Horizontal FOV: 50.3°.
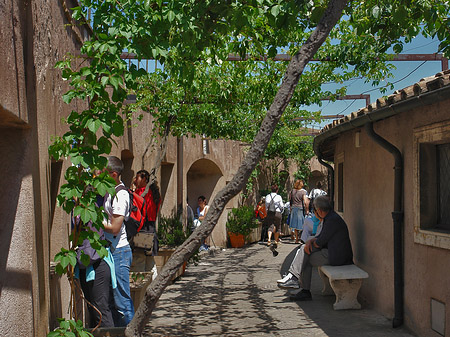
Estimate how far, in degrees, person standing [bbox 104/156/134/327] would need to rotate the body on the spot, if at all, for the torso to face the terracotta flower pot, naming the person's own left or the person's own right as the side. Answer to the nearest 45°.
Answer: approximately 90° to the person's own right

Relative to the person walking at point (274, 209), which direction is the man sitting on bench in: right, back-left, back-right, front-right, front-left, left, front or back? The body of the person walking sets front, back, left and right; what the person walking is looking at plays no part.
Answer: back

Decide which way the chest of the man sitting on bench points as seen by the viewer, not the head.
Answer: to the viewer's left

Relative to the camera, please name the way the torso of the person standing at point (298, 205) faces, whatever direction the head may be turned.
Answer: away from the camera

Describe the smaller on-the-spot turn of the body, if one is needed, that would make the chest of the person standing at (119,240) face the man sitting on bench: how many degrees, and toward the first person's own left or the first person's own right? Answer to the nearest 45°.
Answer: approximately 135° to the first person's own right

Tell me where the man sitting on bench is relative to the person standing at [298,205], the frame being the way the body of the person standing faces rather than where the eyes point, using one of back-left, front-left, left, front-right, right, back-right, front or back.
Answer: back

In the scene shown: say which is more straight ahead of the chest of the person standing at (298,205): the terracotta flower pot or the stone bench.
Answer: the terracotta flower pot

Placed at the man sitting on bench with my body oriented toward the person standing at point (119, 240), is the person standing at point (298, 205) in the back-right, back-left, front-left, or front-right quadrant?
back-right

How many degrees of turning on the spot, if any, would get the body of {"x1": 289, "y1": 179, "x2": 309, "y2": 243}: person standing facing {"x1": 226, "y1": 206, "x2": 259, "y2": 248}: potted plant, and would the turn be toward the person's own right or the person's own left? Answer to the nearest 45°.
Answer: approximately 90° to the person's own left

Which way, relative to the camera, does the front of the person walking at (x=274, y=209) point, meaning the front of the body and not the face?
away from the camera

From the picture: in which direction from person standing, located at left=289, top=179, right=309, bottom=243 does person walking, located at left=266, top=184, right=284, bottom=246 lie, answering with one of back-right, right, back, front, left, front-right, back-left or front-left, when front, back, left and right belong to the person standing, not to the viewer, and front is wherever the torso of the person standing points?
left

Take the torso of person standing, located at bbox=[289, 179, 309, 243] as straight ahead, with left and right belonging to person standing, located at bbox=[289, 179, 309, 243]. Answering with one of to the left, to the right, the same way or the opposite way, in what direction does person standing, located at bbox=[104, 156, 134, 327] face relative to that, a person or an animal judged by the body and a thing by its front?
to the left
